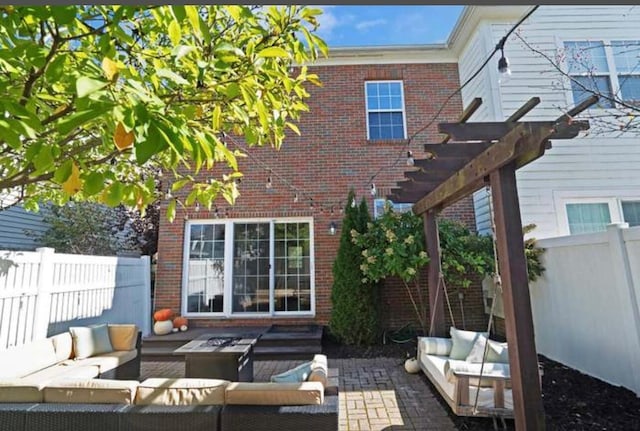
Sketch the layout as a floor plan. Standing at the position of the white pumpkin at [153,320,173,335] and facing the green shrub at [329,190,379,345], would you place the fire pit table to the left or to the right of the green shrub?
right

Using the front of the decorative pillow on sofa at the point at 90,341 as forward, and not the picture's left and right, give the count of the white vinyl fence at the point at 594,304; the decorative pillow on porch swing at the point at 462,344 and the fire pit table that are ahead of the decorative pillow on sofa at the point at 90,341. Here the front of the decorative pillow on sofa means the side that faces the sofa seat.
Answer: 3

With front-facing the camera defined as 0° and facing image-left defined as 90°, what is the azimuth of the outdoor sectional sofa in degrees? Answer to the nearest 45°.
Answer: approximately 180°

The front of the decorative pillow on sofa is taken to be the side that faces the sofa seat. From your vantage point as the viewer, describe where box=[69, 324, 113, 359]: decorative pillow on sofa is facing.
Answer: facing the viewer and to the right of the viewer

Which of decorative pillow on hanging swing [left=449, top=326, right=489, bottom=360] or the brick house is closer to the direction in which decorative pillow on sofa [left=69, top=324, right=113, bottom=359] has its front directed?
the decorative pillow on hanging swing

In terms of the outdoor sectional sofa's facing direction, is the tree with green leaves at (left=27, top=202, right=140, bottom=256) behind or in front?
in front

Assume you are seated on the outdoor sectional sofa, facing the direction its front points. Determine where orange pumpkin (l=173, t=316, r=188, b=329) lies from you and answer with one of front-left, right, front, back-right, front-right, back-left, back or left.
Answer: front

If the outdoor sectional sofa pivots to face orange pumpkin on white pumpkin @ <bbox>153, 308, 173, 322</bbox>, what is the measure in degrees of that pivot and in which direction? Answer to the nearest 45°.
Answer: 0° — it already faces it

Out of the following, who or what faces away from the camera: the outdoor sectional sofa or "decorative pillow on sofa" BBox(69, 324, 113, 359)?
the outdoor sectional sofa

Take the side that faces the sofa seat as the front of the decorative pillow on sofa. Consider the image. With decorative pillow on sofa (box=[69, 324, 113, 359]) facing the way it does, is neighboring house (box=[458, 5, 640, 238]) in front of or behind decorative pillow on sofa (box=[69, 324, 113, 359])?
in front

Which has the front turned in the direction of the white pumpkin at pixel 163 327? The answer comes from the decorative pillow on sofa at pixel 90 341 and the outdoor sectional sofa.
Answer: the outdoor sectional sofa

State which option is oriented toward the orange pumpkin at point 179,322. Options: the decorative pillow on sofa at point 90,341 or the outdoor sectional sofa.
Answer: the outdoor sectional sofa

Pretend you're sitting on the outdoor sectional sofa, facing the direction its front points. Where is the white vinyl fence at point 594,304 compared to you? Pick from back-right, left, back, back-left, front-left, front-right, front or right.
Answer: right

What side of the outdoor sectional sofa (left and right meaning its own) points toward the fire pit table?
front

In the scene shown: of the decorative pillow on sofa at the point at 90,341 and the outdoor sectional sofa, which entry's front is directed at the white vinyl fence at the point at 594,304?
the decorative pillow on sofa

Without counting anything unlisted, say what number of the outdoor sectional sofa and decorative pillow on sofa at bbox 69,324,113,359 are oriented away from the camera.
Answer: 1

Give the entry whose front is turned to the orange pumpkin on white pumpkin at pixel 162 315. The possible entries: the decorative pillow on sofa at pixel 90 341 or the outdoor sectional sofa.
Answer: the outdoor sectional sofa
